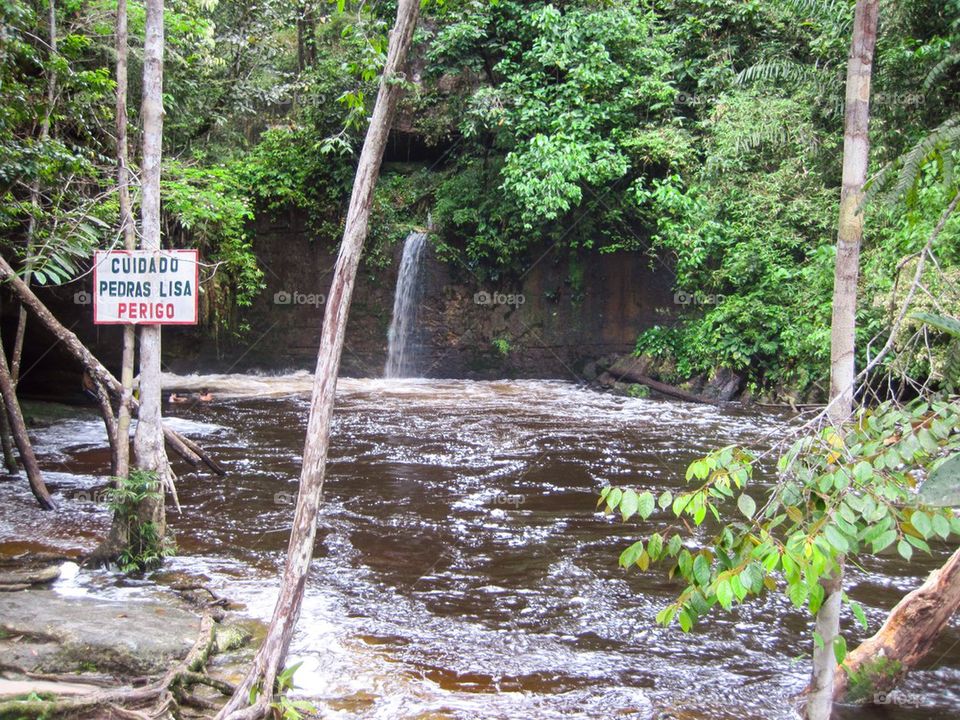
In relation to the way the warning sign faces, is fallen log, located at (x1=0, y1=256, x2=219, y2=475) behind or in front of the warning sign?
behind

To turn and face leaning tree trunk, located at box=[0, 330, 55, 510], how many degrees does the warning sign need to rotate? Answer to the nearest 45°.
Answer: approximately 135° to its right

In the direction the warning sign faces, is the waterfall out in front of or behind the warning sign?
behind

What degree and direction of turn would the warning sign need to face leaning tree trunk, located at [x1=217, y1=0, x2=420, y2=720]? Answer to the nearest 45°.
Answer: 0° — it already faces it

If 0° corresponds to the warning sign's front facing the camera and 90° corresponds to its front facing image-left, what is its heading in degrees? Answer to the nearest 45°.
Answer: approximately 0°

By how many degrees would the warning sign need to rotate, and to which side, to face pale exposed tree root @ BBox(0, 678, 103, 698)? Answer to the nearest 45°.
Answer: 0° — it already faces it

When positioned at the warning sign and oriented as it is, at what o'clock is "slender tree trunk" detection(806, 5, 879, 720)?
The slender tree trunk is roughly at 11 o'clock from the warning sign.

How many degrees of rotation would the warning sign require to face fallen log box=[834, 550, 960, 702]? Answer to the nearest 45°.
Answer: approximately 45° to its left

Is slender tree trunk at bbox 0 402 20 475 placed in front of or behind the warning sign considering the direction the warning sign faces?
behind
